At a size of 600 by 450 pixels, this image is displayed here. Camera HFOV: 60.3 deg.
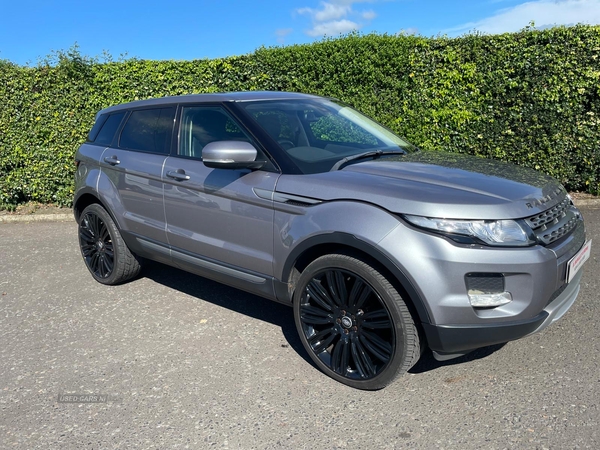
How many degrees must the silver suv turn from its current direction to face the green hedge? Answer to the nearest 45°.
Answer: approximately 135° to its left

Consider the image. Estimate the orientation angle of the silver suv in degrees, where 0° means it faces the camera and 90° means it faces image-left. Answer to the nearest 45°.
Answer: approximately 315°
